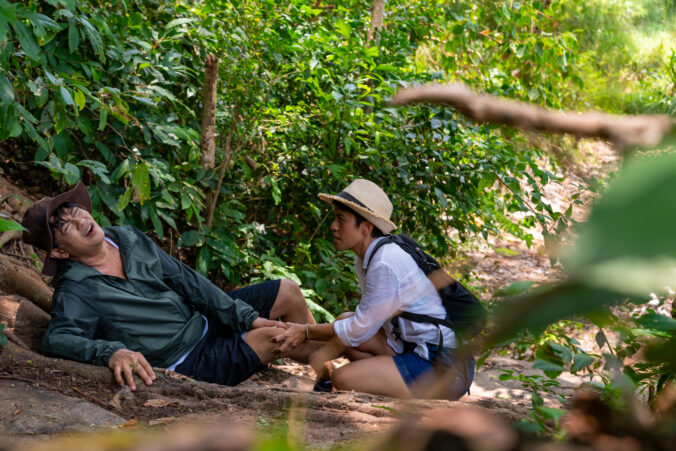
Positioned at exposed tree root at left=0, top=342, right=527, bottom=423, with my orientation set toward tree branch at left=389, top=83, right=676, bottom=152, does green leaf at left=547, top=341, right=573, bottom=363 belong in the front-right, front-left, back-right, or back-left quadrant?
front-left

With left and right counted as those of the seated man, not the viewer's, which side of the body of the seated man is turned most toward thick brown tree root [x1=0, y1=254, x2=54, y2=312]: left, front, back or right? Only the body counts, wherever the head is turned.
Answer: front

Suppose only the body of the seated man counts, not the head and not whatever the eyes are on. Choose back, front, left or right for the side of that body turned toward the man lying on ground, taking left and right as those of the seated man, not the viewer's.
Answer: front

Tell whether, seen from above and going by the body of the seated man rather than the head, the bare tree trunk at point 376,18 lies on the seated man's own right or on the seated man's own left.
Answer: on the seated man's own right

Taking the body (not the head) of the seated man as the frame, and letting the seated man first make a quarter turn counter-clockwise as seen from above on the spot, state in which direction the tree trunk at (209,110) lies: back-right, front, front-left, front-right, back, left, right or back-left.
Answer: back-right

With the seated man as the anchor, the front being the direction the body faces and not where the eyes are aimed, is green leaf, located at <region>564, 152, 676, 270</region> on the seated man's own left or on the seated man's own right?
on the seated man's own left

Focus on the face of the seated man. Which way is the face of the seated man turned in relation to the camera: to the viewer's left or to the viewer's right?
to the viewer's left

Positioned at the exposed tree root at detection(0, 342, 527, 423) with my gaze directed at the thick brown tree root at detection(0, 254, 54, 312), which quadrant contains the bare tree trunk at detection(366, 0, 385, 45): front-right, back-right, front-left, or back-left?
front-right

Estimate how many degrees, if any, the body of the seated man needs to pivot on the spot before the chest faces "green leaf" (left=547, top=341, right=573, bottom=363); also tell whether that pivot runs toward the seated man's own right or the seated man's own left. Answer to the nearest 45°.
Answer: approximately 90° to the seated man's own left

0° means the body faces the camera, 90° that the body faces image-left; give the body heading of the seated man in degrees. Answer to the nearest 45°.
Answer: approximately 90°

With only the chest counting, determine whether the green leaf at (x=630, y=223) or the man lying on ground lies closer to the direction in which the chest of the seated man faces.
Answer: the man lying on ground
